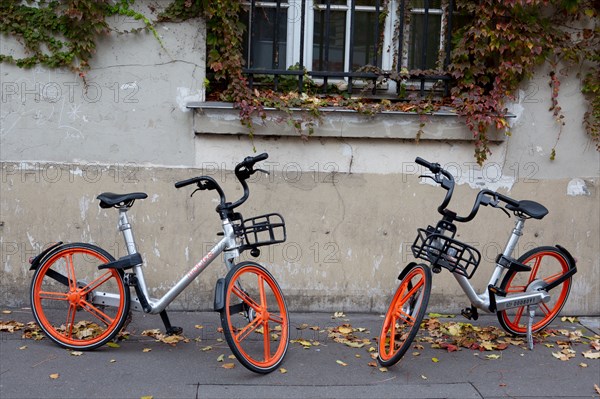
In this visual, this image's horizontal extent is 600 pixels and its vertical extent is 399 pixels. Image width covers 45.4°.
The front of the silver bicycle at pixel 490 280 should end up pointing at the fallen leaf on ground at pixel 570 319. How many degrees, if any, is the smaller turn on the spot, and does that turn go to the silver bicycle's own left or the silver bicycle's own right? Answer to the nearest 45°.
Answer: approximately 180°

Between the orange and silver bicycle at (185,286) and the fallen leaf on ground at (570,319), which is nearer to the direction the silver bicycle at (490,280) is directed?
the orange and silver bicycle

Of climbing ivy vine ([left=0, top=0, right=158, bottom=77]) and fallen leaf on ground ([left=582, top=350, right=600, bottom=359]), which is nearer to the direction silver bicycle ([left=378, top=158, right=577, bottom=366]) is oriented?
the climbing ivy vine

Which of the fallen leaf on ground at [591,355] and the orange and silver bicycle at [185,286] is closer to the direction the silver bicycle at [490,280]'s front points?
the orange and silver bicycle

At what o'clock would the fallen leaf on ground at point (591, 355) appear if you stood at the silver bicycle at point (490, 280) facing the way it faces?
The fallen leaf on ground is roughly at 7 o'clock from the silver bicycle.

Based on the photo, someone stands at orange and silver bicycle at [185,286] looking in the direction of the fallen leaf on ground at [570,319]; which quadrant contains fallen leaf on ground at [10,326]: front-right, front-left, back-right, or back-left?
back-left

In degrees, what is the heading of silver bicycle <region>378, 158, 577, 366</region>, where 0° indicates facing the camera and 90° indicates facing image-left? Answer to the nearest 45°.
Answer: approximately 45°
